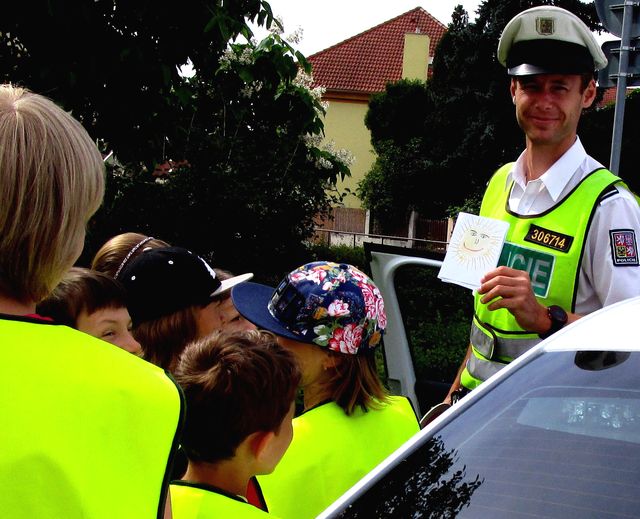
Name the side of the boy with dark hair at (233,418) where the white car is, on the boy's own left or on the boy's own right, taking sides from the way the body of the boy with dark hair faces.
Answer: on the boy's own right

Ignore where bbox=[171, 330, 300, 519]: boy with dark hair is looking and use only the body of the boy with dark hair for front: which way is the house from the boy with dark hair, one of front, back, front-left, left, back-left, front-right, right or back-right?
front-left

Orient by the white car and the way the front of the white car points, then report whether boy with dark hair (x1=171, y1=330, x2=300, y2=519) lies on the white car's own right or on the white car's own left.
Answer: on the white car's own left

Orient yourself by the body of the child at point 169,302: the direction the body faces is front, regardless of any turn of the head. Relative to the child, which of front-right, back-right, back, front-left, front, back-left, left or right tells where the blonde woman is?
right

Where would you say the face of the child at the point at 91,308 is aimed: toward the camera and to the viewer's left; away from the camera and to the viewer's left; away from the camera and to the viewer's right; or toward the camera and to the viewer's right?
toward the camera and to the viewer's right

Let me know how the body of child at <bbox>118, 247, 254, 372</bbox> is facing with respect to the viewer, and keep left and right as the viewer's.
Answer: facing to the right of the viewer

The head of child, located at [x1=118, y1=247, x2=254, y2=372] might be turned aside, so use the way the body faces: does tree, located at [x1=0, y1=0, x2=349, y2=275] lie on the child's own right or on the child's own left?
on the child's own left

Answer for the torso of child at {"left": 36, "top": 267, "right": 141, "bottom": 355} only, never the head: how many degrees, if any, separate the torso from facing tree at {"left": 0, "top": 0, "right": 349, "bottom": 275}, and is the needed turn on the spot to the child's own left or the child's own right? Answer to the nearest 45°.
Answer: approximately 135° to the child's own left

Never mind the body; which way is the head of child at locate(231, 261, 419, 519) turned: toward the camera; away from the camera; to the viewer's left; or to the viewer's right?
to the viewer's left
